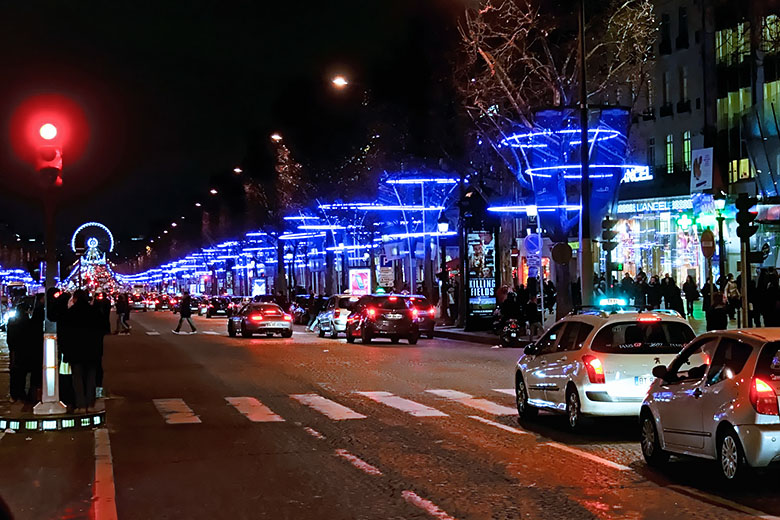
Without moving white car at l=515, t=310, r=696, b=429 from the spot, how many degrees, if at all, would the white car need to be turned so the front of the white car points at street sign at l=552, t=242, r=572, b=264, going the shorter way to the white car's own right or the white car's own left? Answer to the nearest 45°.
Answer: approximately 45° to the white car's own right

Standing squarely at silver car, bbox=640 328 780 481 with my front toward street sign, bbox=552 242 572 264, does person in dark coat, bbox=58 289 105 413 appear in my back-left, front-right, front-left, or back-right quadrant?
front-left

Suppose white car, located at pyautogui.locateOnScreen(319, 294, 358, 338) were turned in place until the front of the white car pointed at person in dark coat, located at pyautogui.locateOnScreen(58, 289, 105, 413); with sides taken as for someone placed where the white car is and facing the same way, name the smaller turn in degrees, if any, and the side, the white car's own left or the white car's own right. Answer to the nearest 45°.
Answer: approximately 135° to the white car's own left

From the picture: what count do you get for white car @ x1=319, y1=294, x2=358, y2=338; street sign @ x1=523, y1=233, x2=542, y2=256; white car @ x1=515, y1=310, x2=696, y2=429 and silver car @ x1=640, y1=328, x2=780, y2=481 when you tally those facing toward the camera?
1

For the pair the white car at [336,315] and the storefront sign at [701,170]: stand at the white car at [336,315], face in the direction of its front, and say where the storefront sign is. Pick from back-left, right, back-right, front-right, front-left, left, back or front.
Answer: back-right

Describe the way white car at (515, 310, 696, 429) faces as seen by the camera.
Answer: facing away from the viewer and to the left of the viewer

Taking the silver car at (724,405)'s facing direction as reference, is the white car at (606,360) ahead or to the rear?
ahead

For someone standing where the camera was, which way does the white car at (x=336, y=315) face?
facing away from the viewer and to the left of the viewer

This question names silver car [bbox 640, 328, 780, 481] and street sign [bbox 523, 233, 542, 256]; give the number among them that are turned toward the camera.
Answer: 1

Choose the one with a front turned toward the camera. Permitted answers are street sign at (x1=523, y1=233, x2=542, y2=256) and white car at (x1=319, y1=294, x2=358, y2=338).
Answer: the street sign

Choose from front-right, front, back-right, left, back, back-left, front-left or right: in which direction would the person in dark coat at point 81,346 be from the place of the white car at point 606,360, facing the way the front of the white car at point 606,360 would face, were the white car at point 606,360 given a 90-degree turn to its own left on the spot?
front-right

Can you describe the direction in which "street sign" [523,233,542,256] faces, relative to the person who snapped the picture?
facing the viewer

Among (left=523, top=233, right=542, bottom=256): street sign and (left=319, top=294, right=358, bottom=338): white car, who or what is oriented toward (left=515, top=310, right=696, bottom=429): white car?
the street sign

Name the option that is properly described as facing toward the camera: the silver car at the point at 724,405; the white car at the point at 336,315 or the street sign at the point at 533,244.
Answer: the street sign
